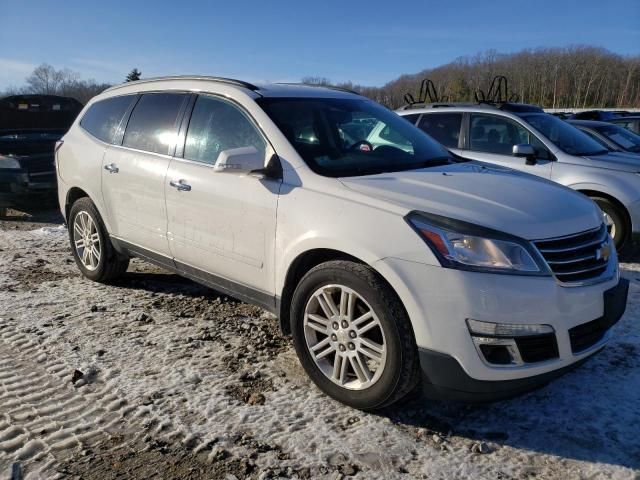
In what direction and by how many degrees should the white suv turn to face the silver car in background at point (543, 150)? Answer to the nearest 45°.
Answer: approximately 90° to its left

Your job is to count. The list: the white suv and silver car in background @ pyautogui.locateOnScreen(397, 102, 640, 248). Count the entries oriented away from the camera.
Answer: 0

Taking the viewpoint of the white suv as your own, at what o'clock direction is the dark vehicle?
The dark vehicle is roughly at 6 o'clock from the white suv.

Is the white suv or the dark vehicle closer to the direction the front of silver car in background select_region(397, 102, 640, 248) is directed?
the white suv

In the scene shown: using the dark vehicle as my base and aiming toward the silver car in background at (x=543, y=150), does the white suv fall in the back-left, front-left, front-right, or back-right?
front-right

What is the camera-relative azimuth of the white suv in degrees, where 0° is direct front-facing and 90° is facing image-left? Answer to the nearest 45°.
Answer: approximately 315°

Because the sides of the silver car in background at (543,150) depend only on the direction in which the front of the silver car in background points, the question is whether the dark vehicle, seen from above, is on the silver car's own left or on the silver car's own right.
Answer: on the silver car's own right
